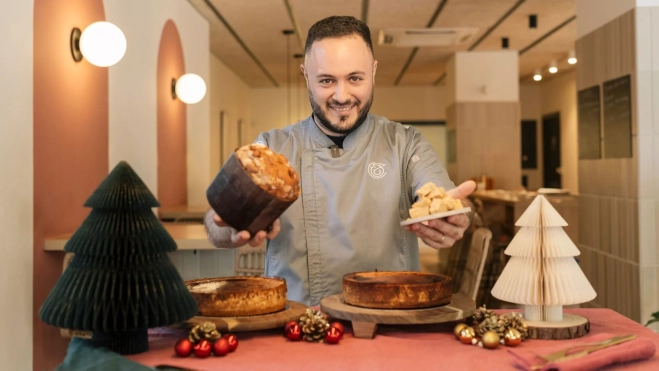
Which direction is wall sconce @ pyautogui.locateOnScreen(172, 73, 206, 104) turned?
to the viewer's right

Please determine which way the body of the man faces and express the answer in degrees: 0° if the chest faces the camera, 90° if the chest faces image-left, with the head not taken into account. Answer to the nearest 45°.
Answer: approximately 0°

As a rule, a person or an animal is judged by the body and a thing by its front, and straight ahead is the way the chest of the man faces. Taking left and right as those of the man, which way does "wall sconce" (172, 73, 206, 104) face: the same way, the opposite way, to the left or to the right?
to the left

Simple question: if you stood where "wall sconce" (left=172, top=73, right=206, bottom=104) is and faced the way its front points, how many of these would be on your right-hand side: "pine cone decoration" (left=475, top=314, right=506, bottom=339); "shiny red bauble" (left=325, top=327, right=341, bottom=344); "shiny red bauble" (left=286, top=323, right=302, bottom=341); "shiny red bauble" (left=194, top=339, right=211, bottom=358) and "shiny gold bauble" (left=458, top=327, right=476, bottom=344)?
5

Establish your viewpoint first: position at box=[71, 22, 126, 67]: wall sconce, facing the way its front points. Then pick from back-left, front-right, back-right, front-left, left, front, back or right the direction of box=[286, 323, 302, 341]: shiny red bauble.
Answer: right

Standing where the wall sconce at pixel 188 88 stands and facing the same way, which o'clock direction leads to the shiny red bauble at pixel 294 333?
The shiny red bauble is roughly at 3 o'clock from the wall sconce.

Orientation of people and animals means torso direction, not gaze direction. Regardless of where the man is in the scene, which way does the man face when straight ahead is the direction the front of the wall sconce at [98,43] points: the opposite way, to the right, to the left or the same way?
to the right

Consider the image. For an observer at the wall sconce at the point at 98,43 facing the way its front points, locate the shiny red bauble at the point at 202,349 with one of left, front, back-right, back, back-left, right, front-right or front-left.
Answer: right

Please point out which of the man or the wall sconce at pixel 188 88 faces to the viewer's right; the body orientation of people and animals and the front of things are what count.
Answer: the wall sconce

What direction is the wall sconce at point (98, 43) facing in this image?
to the viewer's right

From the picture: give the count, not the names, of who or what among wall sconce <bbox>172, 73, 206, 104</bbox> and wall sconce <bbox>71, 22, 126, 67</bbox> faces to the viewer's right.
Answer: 2

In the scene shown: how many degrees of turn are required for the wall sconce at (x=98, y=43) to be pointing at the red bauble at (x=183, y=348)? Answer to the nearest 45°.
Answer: approximately 90° to its right

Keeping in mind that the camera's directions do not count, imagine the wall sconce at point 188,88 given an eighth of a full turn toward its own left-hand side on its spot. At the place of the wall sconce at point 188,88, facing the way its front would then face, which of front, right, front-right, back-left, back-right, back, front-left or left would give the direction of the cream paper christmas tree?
back-right
